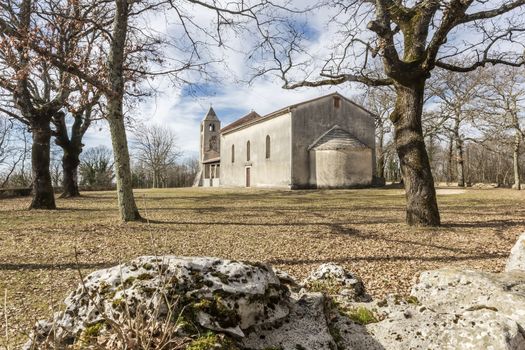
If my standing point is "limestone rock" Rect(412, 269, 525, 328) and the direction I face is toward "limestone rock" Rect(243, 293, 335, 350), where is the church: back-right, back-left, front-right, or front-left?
back-right

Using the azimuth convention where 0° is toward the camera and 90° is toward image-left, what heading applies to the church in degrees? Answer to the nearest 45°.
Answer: approximately 135°

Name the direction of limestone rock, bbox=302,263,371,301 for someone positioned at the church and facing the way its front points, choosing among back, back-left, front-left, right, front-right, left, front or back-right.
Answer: back-left

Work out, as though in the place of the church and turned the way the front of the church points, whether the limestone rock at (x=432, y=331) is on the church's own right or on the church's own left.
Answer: on the church's own left

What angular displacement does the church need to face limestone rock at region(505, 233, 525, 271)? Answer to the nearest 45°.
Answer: approximately 135° to its left

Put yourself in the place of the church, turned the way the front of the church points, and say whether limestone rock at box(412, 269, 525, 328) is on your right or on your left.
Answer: on your left

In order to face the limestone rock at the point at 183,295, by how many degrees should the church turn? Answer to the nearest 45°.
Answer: approximately 135° to its left

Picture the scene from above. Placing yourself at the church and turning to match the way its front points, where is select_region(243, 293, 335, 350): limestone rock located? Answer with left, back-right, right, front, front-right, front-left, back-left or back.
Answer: back-left
